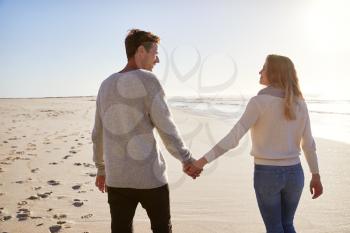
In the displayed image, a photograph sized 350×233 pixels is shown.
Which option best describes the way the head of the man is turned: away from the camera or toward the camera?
away from the camera

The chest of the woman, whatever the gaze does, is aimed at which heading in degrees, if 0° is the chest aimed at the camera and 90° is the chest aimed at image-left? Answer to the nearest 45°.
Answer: approximately 180°

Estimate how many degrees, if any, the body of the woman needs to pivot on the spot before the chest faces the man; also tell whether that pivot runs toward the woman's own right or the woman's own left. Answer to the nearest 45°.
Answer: approximately 90° to the woman's own left

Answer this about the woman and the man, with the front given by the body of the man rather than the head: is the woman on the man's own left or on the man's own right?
on the man's own right

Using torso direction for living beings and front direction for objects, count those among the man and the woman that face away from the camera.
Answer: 2

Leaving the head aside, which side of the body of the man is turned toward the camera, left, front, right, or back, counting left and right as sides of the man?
back
